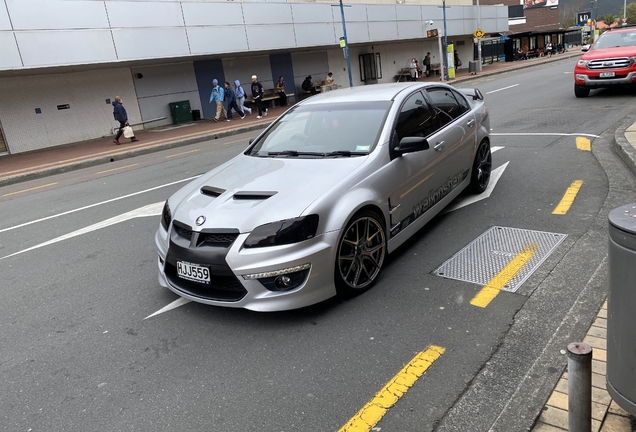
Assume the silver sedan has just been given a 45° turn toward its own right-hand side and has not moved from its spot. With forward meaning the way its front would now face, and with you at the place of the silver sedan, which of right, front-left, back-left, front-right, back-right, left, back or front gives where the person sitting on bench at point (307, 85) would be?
right

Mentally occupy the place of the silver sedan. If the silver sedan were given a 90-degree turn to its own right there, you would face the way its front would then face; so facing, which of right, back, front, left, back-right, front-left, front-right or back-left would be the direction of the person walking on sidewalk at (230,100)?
front-right

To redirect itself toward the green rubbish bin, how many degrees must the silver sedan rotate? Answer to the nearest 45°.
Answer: approximately 135° to its right

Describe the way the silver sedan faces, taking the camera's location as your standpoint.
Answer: facing the viewer and to the left of the viewer

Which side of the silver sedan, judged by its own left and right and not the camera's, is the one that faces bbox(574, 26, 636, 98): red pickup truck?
back

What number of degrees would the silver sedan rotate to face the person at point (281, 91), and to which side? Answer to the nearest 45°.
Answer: approximately 135° to its right

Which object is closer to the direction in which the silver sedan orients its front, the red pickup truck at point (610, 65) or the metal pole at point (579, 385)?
the metal pole

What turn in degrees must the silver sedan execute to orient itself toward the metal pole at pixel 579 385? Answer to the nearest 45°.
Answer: approximately 90° to its left
